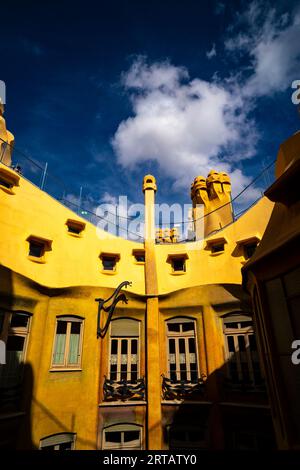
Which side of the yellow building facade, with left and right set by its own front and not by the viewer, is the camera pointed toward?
front
